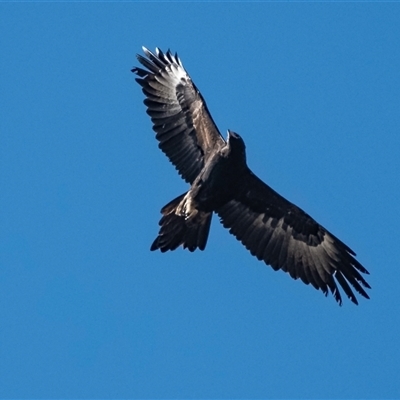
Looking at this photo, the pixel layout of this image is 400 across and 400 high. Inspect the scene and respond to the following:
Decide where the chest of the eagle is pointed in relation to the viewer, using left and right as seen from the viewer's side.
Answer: facing the viewer and to the right of the viewer
